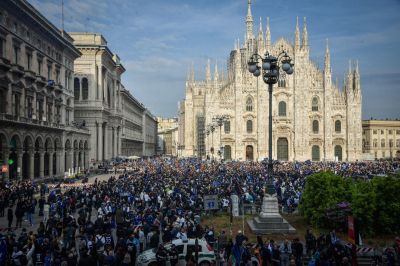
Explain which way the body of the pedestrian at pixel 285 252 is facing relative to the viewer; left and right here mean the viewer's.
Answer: facing away from the viewer

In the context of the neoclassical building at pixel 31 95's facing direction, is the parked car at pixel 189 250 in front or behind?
in front

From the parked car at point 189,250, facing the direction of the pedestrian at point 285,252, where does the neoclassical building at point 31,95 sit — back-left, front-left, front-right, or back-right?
back-left

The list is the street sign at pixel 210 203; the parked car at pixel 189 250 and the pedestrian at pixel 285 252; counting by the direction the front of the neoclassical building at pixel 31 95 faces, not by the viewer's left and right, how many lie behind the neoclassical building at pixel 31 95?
0

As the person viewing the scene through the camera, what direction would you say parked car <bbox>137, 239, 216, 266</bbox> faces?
facing to the left of the viewer

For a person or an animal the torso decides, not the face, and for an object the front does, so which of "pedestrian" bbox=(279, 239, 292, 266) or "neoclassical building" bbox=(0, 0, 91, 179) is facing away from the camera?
the pedestrian

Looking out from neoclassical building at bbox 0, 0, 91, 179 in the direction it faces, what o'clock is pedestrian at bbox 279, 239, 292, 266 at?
The pedestrian is roughly at 1 o'clock from the neoclassical building.

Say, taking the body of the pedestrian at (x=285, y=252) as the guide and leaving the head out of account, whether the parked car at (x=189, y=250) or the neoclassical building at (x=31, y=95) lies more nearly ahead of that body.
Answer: the neoclassical building

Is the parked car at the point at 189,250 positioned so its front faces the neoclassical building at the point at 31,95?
no

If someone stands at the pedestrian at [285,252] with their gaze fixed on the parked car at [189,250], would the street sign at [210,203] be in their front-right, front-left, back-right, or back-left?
front-right

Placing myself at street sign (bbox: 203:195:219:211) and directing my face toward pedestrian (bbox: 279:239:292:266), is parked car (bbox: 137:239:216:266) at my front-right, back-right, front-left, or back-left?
front-right

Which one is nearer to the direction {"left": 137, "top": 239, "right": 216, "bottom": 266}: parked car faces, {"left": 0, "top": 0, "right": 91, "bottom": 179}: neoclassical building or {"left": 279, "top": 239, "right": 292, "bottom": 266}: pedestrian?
the neoclassical building

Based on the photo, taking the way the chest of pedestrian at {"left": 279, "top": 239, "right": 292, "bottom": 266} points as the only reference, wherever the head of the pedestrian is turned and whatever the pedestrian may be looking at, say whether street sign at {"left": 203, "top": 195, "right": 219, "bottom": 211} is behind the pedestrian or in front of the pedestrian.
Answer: in front

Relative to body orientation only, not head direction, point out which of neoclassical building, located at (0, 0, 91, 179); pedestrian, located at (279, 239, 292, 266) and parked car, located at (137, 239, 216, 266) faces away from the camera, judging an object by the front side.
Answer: the pedestrian

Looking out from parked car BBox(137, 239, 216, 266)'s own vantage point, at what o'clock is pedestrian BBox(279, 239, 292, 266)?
The pedestrian is roughly at 6 o'clock from the parked car.

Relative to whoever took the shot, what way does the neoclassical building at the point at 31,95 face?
facing the viewer and to the right of the viewer
